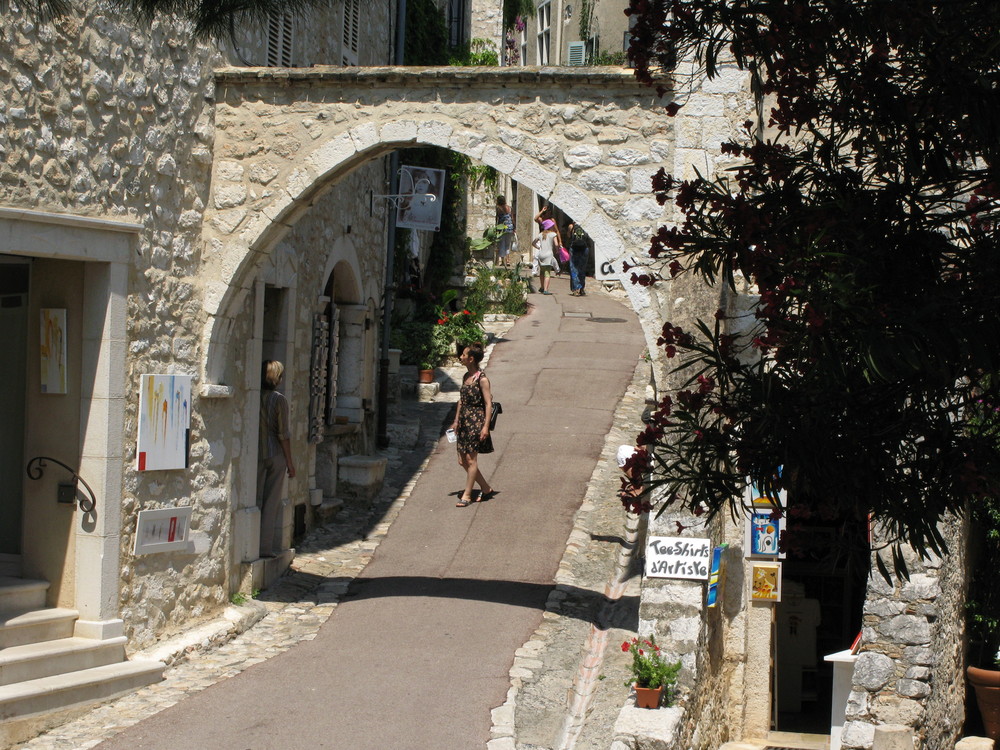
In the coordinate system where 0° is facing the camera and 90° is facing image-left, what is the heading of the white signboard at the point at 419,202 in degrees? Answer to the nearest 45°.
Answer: approximately 0°

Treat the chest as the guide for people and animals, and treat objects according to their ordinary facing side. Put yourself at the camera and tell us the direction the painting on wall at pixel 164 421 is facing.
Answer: facing the viewer and to the right of the viewer

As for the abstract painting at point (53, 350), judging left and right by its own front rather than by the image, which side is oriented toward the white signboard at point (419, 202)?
left

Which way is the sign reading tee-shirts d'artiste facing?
toward the camera

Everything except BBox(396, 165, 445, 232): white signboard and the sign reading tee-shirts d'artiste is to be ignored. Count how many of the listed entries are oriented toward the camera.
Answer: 2

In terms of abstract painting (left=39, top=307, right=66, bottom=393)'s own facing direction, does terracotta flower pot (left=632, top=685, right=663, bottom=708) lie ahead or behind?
ahead

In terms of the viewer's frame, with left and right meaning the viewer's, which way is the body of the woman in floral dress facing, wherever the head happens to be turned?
facing the viewer and to the left of the viewer

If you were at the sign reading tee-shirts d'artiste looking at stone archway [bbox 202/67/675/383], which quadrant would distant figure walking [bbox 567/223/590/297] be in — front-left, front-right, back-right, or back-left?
front-right

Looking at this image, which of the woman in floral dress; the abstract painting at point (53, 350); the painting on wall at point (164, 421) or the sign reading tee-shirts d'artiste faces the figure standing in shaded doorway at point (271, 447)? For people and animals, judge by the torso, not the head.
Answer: the woman in floral dress

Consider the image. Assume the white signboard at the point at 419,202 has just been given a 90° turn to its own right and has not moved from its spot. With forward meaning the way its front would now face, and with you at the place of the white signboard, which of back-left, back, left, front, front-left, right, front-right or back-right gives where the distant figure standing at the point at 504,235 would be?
right

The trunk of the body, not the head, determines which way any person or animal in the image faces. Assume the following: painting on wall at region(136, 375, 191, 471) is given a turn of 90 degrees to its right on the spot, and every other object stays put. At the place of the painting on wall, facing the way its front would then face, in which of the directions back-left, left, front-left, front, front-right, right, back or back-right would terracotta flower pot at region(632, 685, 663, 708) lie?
left

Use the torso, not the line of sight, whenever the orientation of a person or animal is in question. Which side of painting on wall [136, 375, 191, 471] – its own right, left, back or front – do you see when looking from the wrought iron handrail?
right
